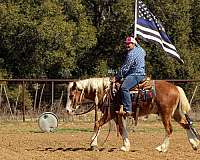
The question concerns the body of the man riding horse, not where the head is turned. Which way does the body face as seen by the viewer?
to the viewer's left

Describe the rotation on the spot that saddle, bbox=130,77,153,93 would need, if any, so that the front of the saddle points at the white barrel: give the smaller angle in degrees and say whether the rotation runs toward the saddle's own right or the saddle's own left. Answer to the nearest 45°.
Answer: approximately 45° to the saddle's own right

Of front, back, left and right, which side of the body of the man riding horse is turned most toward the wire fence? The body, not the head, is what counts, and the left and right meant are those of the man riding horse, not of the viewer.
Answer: right

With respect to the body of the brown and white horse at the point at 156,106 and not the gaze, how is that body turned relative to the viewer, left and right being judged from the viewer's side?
facing to the left of the viewer

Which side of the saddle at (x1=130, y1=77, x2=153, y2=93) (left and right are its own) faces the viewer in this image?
left

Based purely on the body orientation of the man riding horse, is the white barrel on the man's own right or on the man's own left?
on the man's own right
